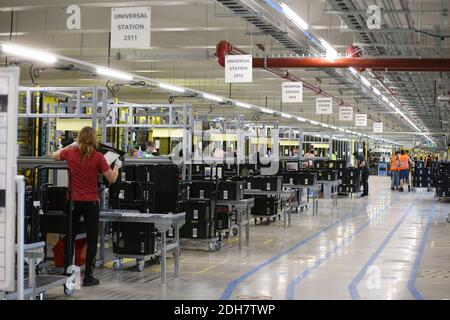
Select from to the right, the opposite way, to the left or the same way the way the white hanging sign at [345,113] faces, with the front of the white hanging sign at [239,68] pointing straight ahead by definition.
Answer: the same way

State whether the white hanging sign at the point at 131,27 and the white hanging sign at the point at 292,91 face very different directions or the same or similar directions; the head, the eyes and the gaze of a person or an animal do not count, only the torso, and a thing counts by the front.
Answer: same or similar directions

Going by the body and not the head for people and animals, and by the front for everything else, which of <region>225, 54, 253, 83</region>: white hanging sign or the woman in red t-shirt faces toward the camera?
the white hanging sign

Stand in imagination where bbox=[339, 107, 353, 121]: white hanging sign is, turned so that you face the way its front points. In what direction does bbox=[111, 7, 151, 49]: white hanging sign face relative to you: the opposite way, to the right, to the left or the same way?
the same way

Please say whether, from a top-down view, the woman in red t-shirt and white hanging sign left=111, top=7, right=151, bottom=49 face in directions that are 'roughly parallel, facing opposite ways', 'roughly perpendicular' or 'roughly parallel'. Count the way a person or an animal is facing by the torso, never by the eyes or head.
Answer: roughly parallel, facing opposite ways

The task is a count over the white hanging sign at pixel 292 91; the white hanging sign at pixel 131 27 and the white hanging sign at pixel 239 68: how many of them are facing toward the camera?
3

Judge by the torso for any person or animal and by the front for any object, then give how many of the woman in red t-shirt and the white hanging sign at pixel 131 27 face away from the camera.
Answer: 1

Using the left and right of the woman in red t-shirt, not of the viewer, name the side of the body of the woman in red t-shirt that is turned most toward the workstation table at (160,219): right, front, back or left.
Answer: right

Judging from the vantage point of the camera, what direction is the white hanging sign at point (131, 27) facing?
facing the viewer

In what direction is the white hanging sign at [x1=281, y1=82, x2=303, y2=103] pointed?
toward the camera

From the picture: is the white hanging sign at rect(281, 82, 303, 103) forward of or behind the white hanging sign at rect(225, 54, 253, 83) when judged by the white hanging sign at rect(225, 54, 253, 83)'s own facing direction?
behind

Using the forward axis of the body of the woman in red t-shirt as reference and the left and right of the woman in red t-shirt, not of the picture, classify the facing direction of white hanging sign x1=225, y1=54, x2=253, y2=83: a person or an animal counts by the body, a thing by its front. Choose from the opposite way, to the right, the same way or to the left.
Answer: the opposite way

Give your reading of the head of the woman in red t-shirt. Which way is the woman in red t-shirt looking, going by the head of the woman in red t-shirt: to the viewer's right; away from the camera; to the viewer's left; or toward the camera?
away from the camera

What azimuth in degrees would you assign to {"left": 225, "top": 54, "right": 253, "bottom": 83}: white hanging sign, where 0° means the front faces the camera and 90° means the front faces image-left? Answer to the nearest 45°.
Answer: approximately 0°

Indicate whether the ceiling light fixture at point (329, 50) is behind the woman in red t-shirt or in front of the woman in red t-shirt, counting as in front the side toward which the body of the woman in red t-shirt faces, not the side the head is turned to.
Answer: in front

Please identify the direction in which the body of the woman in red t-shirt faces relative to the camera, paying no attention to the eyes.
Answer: away from the camera
